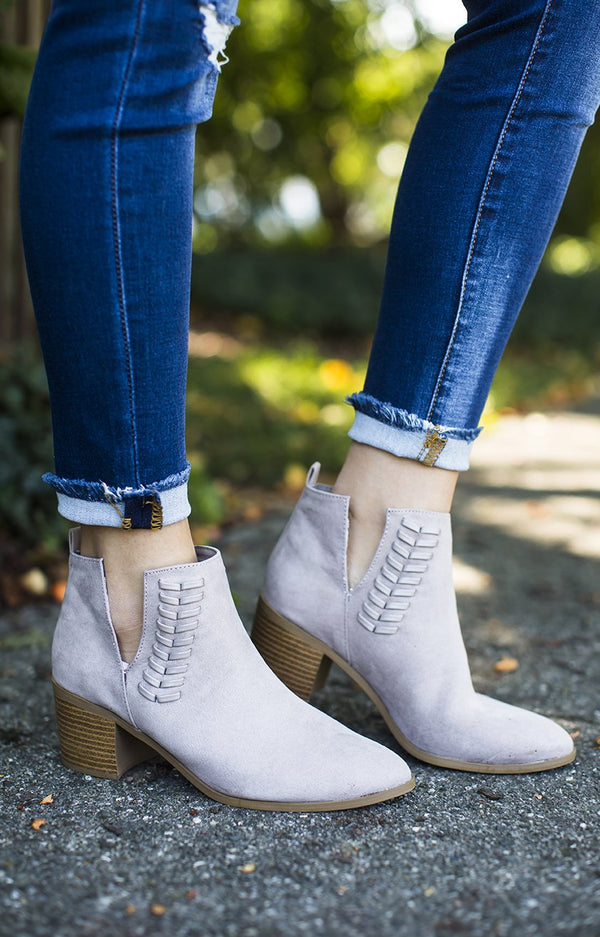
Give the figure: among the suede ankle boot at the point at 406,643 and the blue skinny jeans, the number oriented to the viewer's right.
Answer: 2

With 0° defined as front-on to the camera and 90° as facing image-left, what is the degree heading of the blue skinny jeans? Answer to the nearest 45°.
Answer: approximately 270°

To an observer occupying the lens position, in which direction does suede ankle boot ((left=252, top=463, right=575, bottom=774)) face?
facing to the right of the viewer

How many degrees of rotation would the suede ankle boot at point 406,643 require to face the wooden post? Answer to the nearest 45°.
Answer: approximately 135° to its left
